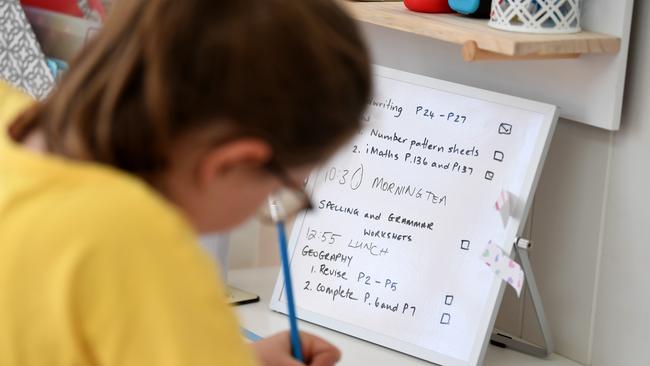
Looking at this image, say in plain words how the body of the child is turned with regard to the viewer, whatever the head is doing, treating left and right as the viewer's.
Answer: facing away from the viewer and to the right of the viewer

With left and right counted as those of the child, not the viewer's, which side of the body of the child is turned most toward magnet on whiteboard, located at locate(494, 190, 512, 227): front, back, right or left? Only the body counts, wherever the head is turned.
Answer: front

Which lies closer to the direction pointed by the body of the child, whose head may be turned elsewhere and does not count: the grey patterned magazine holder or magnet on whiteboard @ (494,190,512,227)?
the magnet on whiteboard

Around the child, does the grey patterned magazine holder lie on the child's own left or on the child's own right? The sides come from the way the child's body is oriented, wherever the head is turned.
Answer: on the child's own left

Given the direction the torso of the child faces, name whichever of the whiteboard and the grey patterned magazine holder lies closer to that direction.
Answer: the whiteboard

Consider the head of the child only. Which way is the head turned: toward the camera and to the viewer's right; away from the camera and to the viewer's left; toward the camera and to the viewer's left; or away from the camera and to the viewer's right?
away from the camera and to the viewer's right

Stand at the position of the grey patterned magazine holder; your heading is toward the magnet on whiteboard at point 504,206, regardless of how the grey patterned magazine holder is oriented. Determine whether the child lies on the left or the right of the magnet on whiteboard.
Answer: right

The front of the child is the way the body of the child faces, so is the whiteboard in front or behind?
in front
